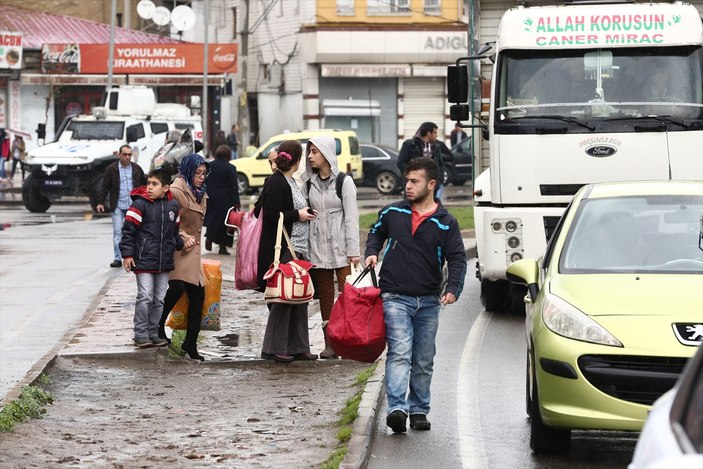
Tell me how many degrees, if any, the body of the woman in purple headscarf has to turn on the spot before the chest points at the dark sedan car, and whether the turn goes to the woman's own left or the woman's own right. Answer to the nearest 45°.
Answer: approximately 135° to the woman's own left

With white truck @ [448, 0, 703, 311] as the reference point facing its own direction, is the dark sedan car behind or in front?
behind

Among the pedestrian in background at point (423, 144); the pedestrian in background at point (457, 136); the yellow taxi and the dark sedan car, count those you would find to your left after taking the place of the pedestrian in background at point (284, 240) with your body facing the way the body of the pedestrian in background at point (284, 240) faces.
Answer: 4

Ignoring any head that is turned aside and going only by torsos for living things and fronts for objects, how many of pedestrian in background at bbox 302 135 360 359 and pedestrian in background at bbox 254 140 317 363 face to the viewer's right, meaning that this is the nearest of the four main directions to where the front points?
1

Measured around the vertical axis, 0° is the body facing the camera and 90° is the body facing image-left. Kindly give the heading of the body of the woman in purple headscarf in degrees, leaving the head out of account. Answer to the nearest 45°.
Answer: approximately 315°

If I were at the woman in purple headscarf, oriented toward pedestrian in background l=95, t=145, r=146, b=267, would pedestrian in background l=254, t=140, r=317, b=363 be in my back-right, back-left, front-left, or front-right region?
back-right

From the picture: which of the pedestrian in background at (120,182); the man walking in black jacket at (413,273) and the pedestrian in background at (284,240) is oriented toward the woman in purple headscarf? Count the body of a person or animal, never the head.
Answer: the pedestrian in background at (120,182)

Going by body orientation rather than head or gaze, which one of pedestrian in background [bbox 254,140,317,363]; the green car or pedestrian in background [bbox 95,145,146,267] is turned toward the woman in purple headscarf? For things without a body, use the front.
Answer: pedestrian in background [bbox 95,145,146,267]

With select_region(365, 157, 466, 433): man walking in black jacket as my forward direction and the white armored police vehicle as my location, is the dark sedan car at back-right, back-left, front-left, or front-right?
back-left

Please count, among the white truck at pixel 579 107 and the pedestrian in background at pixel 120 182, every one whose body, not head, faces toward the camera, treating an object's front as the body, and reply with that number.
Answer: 2

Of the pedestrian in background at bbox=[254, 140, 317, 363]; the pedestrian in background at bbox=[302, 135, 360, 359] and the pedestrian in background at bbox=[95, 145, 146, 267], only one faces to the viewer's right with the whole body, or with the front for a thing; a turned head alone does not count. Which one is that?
the pedestrian in background at bbox=[254, 140, 317, 363]

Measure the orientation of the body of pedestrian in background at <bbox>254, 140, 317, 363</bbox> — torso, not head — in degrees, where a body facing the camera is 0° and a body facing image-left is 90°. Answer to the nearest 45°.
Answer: approximately 270°

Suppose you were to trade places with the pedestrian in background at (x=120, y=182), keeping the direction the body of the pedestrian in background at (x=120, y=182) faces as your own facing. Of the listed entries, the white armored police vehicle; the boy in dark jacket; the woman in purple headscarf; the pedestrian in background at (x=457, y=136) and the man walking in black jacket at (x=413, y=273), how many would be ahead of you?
3

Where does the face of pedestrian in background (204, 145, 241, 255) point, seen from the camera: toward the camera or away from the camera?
away from the camera
